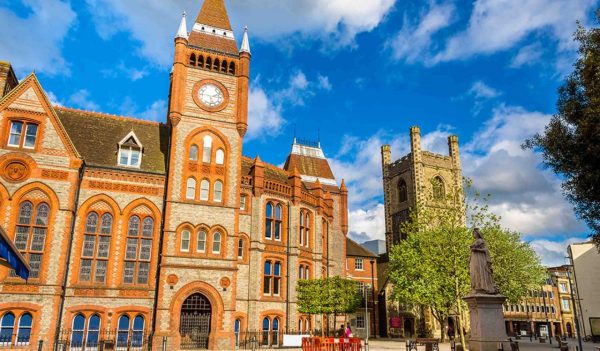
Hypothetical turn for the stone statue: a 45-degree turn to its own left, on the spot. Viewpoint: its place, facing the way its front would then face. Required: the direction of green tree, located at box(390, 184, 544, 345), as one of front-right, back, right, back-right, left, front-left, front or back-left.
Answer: back

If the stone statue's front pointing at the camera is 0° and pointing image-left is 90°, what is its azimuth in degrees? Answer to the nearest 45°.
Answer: approximately 45°

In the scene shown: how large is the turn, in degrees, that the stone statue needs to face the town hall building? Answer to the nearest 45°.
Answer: approximately 45° to its right
